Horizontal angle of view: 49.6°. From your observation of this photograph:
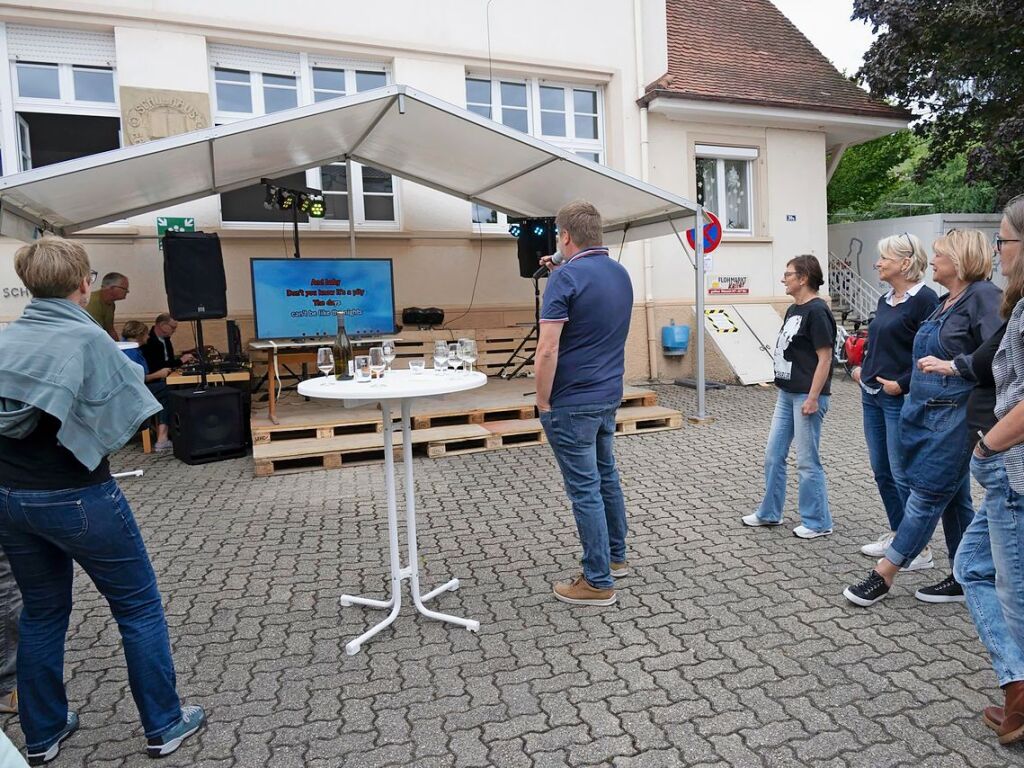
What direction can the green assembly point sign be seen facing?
toward the camera

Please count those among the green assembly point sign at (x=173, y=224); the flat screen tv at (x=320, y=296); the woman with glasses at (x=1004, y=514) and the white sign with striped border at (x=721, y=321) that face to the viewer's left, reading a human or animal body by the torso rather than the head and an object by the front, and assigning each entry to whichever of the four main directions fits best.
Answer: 1

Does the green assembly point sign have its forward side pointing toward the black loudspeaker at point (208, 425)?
yes

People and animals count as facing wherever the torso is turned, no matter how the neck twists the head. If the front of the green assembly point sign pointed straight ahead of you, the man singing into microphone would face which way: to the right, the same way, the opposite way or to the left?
the opposite way

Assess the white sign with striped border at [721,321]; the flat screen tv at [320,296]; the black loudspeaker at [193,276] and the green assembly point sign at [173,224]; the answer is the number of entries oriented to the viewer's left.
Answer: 0

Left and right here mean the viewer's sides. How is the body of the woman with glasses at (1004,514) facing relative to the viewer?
facing to the left of the viewer

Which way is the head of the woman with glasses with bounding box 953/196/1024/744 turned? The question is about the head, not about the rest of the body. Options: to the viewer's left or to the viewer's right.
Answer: to the viewer's left

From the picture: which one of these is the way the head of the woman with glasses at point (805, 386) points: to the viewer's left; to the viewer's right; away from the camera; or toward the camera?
to the viewer's left

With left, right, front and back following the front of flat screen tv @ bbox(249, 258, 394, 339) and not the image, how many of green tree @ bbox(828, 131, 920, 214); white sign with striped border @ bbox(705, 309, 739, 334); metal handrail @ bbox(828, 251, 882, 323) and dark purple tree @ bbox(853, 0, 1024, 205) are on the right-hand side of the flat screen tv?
0

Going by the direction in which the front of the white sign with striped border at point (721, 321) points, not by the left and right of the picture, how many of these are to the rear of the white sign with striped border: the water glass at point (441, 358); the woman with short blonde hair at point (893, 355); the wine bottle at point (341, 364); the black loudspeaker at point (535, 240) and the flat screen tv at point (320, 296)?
0

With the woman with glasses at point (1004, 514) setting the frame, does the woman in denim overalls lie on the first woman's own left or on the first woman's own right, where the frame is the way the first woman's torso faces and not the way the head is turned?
on the first woman's own right

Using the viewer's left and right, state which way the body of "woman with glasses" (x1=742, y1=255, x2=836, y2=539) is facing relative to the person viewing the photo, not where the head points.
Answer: facing the viewer and to the left of the viewer

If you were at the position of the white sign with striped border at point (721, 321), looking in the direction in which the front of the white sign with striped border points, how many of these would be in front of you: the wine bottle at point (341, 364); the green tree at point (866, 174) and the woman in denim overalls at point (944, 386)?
2

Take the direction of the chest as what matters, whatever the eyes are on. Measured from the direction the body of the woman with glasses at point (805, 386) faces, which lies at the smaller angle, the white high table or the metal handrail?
the white high table

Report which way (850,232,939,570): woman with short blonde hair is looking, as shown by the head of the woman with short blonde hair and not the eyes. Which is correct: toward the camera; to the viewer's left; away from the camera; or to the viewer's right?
to the viewer's left

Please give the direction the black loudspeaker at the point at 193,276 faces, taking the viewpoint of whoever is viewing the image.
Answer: facing the viewer

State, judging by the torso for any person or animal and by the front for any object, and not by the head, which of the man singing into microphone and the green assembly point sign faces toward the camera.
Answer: the green assembly point sign
